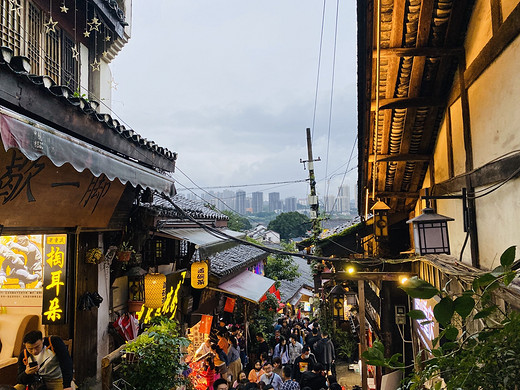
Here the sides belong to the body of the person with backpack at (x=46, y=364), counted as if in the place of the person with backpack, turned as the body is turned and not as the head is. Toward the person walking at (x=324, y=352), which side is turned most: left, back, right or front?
back

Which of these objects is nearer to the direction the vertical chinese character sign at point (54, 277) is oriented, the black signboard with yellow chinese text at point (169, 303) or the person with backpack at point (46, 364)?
the person with backpack

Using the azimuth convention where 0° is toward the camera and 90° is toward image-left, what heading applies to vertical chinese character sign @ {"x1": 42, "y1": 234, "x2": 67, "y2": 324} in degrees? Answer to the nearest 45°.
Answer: approximately 0°

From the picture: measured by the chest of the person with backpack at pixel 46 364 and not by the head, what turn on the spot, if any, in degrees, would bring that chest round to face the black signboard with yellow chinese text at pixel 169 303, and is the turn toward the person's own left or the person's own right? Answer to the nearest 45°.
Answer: approximately 180°

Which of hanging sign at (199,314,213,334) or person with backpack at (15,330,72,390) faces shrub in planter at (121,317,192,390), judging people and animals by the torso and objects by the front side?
the hanging sign

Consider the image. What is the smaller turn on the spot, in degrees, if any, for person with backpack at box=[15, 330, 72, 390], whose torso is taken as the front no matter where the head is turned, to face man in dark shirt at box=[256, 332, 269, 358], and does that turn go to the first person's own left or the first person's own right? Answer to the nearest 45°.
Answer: approximately 180°

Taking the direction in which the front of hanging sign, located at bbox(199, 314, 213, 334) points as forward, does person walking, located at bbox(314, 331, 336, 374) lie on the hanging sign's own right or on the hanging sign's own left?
on the hanging sign's own left

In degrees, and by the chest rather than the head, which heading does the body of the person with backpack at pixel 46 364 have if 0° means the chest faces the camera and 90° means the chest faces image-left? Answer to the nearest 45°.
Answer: approximately 45°

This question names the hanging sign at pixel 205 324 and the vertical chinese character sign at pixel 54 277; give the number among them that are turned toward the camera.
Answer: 2
